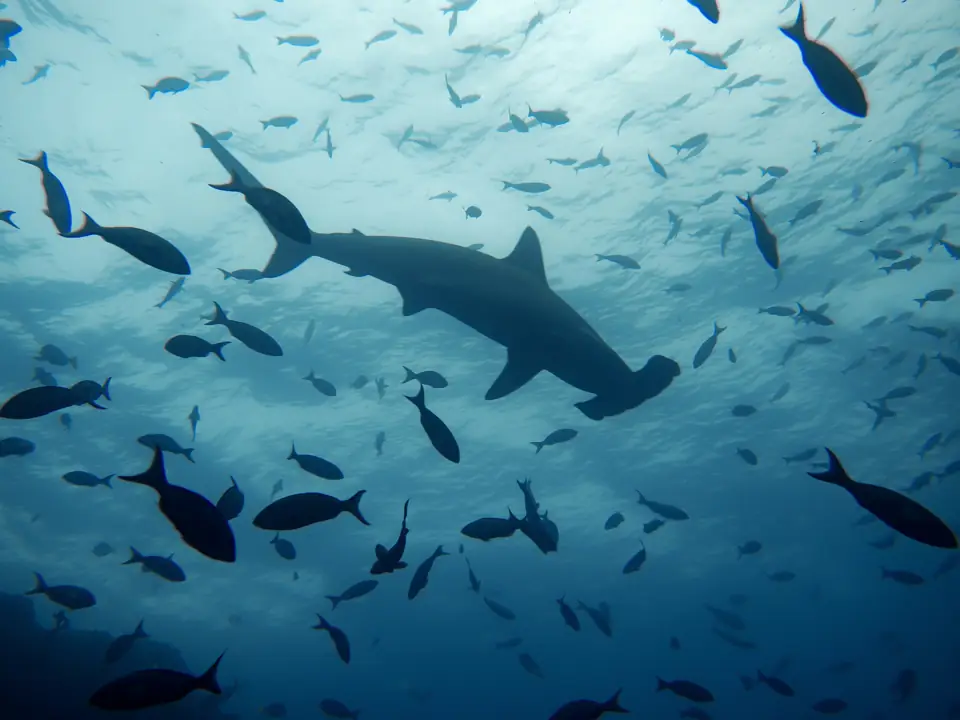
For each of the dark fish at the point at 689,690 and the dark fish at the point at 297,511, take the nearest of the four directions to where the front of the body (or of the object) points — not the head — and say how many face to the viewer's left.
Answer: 1

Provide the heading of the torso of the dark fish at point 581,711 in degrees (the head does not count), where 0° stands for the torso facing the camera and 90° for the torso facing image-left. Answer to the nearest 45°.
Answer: approximately 90°

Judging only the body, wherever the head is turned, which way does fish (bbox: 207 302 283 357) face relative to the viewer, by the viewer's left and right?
facing to the right of the viewer

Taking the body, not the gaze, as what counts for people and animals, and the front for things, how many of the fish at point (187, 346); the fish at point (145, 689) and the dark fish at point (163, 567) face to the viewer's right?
1

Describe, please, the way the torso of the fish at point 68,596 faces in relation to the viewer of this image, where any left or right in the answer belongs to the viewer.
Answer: facing to the right of the viewer

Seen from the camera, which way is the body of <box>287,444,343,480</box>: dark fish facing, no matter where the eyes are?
to the viewer's right

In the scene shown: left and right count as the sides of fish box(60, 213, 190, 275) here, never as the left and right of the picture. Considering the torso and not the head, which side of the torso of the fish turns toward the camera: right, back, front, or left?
right

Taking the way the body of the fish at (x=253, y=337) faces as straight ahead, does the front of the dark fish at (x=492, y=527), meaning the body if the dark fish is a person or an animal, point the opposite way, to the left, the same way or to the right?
the opposite way

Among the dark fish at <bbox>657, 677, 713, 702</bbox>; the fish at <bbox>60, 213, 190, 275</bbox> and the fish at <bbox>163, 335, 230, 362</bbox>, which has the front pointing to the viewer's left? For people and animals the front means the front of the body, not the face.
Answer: the fish at <bbox>163, 335, 230, 362</bbox>

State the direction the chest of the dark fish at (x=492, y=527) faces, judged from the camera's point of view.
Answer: to the viewer's left

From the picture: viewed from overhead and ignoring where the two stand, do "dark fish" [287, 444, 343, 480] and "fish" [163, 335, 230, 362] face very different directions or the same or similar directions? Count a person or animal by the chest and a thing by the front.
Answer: very different directions

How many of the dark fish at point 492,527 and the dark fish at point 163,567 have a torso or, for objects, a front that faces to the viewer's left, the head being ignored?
1

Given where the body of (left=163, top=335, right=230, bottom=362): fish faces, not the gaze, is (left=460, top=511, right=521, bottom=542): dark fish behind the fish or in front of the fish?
behind

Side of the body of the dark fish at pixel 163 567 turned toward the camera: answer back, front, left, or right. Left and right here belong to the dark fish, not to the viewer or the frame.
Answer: right

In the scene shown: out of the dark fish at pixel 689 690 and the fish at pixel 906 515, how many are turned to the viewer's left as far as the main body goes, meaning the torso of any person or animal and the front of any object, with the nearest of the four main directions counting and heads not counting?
0
